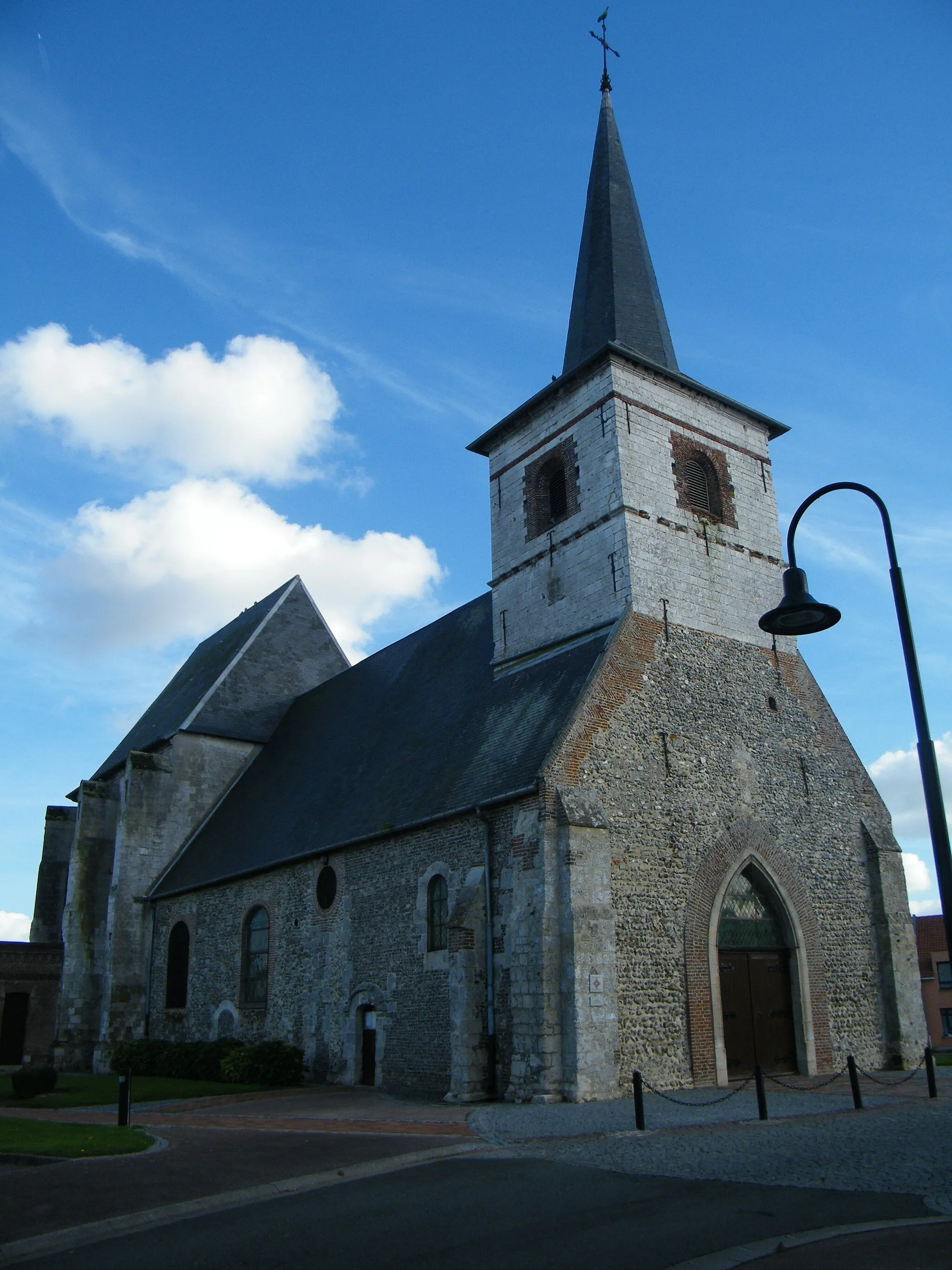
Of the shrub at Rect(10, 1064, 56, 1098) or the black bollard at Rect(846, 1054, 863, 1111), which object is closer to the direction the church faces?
the black bollard

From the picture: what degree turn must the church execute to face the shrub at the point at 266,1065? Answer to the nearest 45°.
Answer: approximately 135° to its right

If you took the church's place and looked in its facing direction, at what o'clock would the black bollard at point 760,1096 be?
The black bollard is roughly at 1 o'clock from the church.

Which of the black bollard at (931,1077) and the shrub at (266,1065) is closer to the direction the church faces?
the black bollard

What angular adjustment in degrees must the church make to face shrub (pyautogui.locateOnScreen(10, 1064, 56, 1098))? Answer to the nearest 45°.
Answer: approximately 135° to its right

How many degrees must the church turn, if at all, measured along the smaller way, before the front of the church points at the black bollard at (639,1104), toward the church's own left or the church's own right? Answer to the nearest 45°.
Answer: approximately 45° to the church's own right

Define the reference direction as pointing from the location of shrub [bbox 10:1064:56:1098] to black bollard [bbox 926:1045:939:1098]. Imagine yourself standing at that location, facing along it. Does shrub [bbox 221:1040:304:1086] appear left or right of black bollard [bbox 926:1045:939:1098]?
left

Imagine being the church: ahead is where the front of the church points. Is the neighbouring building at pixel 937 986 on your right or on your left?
on your left

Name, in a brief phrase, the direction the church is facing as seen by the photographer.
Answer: facing the viewer and to the right of the viewer

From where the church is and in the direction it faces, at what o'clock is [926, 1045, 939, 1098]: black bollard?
The black bollard is roughly at 12 o'clock from the church.
